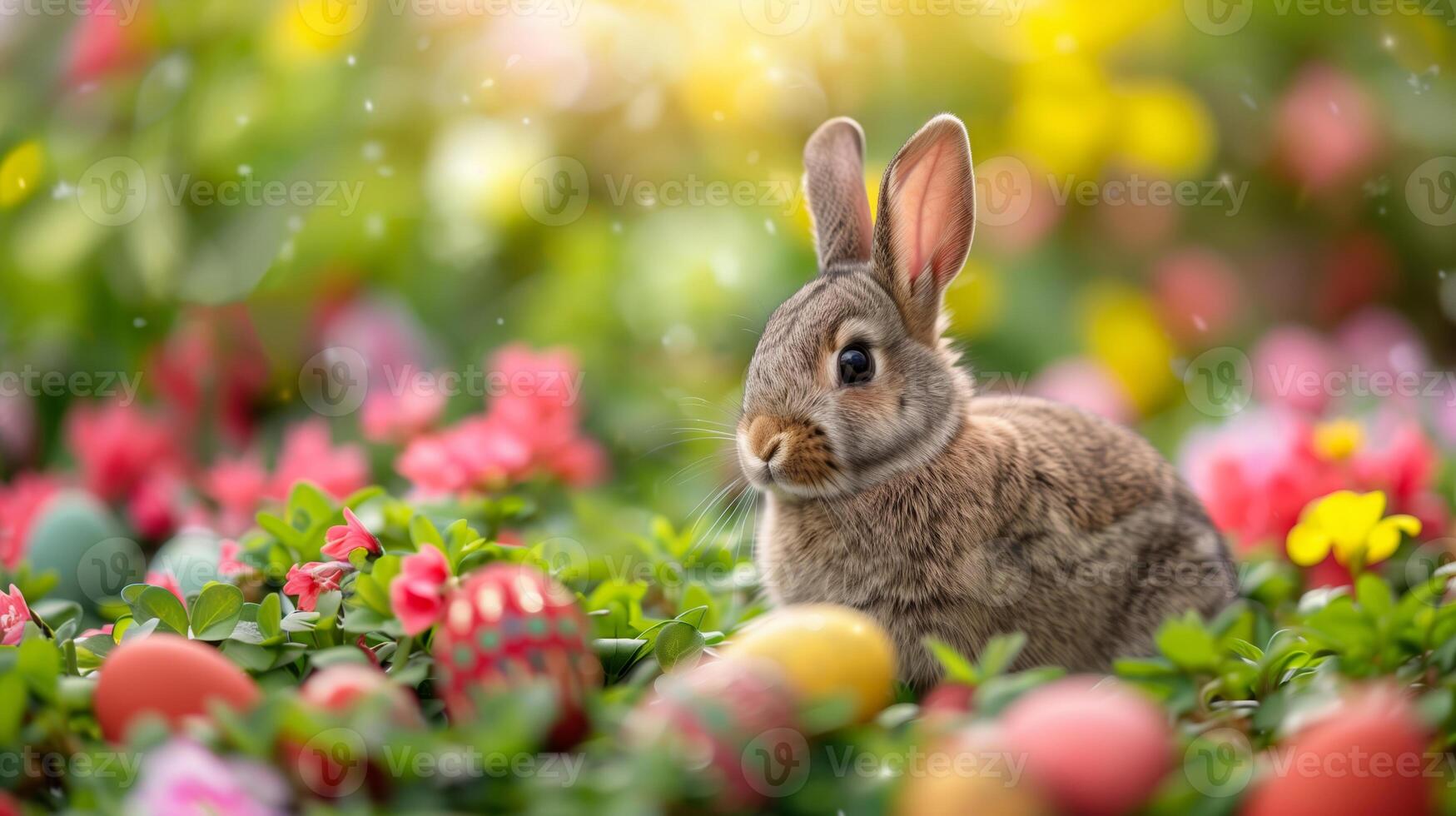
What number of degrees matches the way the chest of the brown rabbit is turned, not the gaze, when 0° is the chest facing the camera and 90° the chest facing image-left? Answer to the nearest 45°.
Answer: approximately 45°
